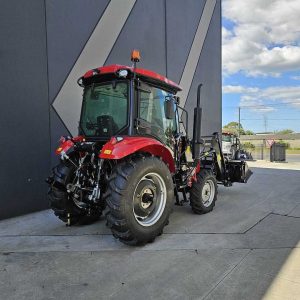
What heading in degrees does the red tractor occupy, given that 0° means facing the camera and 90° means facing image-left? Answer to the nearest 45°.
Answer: approximately 225°
